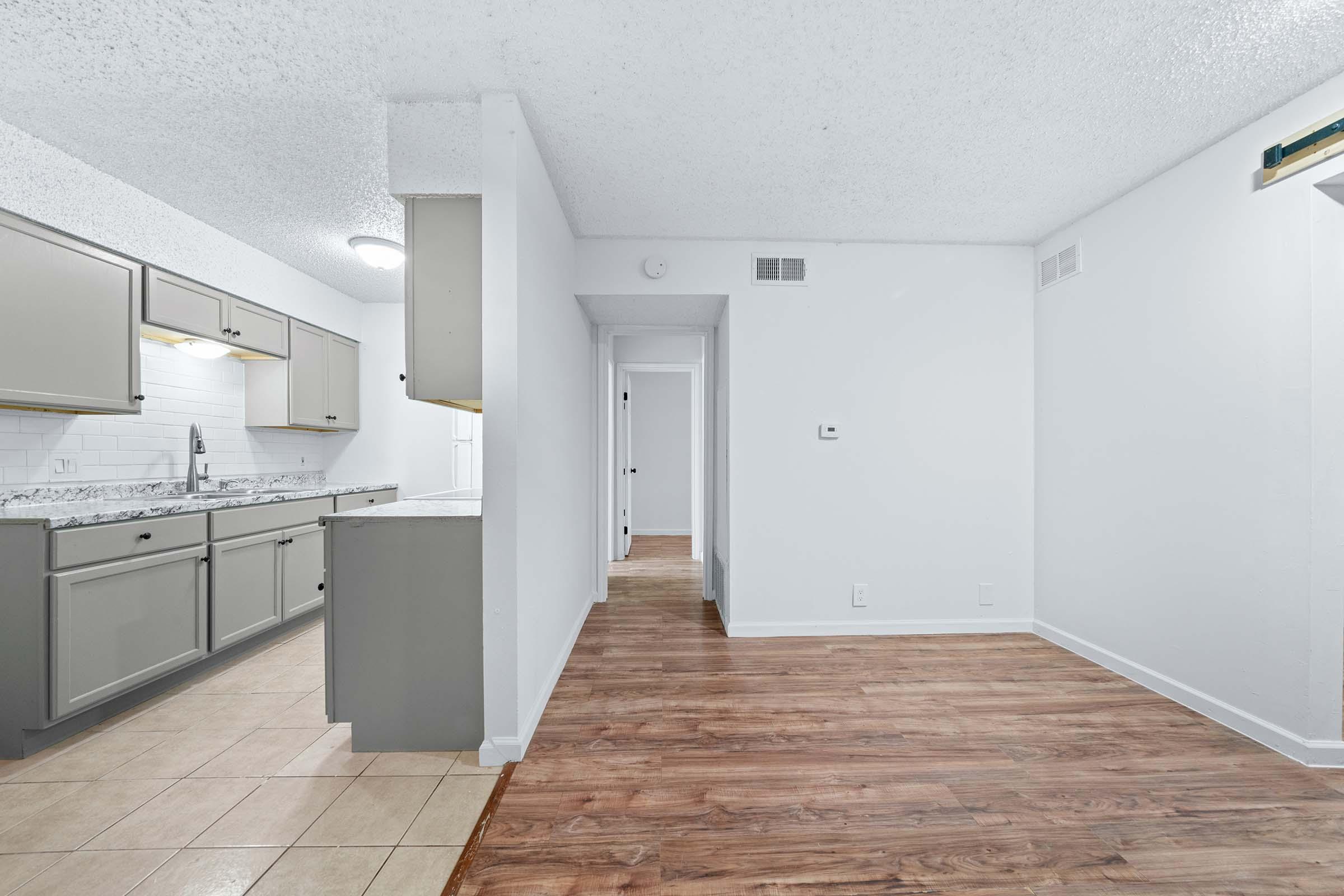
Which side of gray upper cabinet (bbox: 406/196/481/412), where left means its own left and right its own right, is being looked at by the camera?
left

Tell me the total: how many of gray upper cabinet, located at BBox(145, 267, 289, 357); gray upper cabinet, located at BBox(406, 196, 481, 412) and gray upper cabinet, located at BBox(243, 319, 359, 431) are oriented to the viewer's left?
1

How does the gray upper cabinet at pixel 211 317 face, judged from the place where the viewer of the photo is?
facing the viewer and to the right of the viewer

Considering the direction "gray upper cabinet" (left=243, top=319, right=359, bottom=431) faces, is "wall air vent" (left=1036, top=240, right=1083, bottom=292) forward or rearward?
forward

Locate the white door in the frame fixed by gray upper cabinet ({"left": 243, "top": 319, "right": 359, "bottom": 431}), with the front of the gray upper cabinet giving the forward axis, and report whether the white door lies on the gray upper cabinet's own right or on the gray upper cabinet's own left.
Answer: on the gray upper cabinet's own left

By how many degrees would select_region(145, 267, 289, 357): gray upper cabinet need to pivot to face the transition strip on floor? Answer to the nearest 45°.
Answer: approximately 45° to its right

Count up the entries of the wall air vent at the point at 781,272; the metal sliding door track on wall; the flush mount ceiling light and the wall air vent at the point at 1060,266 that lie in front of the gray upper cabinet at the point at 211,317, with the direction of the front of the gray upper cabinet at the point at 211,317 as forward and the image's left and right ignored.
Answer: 4

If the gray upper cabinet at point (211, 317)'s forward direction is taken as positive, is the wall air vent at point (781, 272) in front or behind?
in front

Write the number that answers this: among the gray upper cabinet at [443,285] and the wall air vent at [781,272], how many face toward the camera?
1

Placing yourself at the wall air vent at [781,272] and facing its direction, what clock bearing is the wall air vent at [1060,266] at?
the wall air vent at [1060,266] is roughly at 9 o'clock from the wall air vent at [781,272].

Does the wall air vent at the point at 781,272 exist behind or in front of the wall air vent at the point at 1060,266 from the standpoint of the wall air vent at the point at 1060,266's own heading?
in front

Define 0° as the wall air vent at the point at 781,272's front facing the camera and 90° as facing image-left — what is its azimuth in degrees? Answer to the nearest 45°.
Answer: approximately 0°

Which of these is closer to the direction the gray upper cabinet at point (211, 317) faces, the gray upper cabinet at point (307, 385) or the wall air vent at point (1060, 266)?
the wall air vent

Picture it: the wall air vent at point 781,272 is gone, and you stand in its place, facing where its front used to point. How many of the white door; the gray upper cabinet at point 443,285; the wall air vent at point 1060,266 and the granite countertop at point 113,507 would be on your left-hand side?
1
